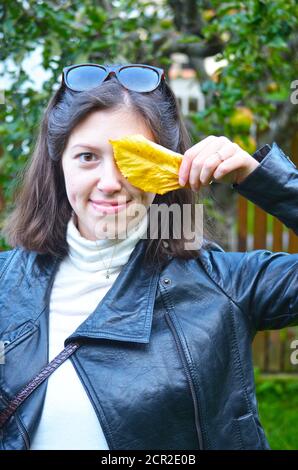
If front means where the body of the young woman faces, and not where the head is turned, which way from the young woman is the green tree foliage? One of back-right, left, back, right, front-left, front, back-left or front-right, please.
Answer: back

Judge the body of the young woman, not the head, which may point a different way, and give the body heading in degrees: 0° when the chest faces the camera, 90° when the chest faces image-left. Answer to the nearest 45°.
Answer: approximately 0°
